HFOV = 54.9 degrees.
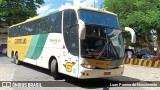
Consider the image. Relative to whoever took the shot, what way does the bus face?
facing the viewer and to the right of the viewer

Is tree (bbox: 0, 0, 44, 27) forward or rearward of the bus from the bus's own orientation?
rearward
